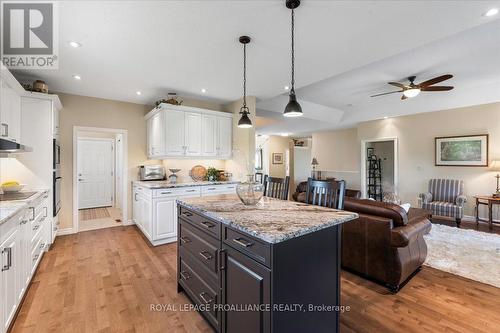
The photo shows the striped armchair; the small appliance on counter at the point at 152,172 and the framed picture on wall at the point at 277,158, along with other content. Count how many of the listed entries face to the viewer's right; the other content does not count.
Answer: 0

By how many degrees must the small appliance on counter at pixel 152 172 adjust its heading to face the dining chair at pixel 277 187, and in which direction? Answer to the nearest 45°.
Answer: approximately 45° to its left

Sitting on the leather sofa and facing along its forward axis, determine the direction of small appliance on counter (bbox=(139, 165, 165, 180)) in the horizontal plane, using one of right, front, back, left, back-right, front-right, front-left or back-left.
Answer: back-left

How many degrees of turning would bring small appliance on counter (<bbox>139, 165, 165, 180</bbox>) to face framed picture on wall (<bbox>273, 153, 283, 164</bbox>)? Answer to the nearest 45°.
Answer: approximately 135° to its left

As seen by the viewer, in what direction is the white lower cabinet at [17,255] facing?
to the viewer's right

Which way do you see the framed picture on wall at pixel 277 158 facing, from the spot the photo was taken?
facing the viewer

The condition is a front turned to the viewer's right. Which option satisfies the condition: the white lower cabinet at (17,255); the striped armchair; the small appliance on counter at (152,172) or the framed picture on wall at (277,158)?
the white lower cabinet

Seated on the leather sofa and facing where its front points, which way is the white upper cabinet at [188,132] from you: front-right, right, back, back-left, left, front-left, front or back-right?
back-left

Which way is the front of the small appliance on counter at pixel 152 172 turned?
toward the camera
